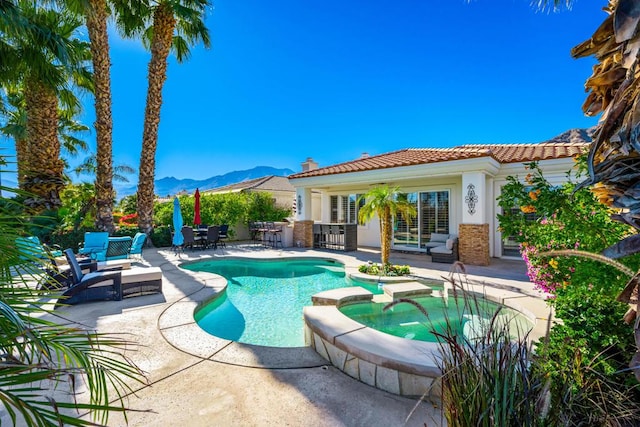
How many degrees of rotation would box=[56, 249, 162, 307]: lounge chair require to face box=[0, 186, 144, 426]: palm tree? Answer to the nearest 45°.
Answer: approximately 90° to its right

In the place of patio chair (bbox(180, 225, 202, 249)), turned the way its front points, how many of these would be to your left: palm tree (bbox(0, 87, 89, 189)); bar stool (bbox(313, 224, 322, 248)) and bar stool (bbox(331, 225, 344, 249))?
1

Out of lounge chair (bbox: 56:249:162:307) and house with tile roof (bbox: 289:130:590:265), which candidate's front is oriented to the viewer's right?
the lounge chair

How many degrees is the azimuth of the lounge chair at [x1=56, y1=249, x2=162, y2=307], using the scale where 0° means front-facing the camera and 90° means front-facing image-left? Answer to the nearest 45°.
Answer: approximately 270°

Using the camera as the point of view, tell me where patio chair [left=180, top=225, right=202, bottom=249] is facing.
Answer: facing away from the viewer and to the right of the viewer

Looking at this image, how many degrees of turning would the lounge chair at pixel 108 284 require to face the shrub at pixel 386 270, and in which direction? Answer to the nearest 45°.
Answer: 0° — it already faces it

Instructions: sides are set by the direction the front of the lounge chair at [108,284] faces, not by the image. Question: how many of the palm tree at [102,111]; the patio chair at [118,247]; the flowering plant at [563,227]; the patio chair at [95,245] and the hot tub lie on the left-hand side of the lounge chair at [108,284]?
3

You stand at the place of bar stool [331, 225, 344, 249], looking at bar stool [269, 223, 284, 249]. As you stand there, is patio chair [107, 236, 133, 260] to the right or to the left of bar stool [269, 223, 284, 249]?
left

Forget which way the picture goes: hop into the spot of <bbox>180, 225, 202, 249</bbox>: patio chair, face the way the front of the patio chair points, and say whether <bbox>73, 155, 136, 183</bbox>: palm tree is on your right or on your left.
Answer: on your left

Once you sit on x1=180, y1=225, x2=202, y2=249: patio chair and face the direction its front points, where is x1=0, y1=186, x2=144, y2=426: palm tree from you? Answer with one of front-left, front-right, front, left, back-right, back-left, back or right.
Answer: back-right

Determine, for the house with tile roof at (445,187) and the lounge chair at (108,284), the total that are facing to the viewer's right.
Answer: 1

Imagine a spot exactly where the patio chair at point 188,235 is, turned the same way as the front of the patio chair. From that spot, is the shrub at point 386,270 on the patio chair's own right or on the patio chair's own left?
on the patio chair's own right
